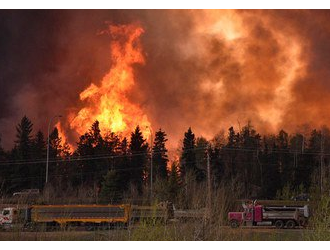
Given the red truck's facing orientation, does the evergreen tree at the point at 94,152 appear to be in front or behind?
in front

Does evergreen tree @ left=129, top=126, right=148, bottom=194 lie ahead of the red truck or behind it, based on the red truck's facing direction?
ahead

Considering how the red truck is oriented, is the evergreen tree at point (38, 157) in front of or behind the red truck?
in front

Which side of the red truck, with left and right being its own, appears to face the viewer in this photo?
left
